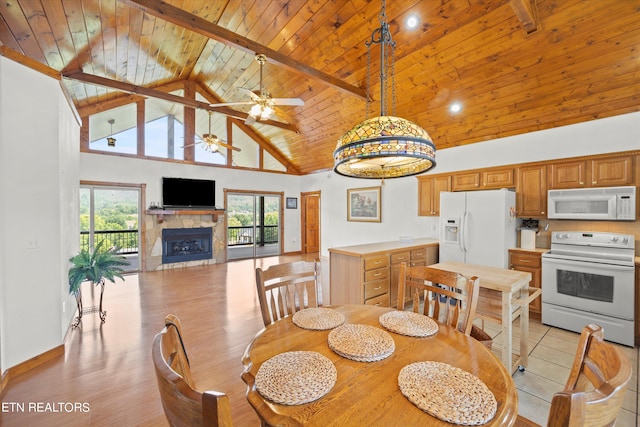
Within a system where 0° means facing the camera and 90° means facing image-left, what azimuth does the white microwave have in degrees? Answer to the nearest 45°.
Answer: approximately 0°

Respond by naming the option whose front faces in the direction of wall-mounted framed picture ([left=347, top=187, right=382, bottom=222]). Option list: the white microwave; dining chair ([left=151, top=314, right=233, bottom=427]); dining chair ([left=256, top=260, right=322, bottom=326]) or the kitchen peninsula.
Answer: dining chair ([left=151, top=314, right=233, bottom=427])

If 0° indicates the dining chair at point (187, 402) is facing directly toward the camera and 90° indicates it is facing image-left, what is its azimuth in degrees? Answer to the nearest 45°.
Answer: approximately 225°

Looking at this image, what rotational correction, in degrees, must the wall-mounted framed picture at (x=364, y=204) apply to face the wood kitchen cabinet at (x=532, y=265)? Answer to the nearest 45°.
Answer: approximately 90° to its left

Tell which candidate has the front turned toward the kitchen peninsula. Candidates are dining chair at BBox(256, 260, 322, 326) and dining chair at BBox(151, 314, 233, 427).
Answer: dining chair at BBox(151, 314, 233, 427)

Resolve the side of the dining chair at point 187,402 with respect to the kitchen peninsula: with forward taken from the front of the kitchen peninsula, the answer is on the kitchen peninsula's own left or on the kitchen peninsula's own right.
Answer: on the kitchen peninsula's own right

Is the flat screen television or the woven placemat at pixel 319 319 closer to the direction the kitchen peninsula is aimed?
the woven placemat

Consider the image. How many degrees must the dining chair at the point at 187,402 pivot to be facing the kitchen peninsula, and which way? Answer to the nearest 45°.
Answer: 0° — it already faces it

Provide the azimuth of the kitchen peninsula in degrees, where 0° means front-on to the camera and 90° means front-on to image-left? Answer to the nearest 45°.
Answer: approximately 315°

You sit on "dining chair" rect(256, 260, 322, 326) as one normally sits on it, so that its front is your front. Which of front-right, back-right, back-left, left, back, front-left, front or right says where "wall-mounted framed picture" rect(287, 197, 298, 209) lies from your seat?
back-left

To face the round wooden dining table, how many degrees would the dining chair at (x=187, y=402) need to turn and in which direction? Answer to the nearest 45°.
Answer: approximately 45° to its right
